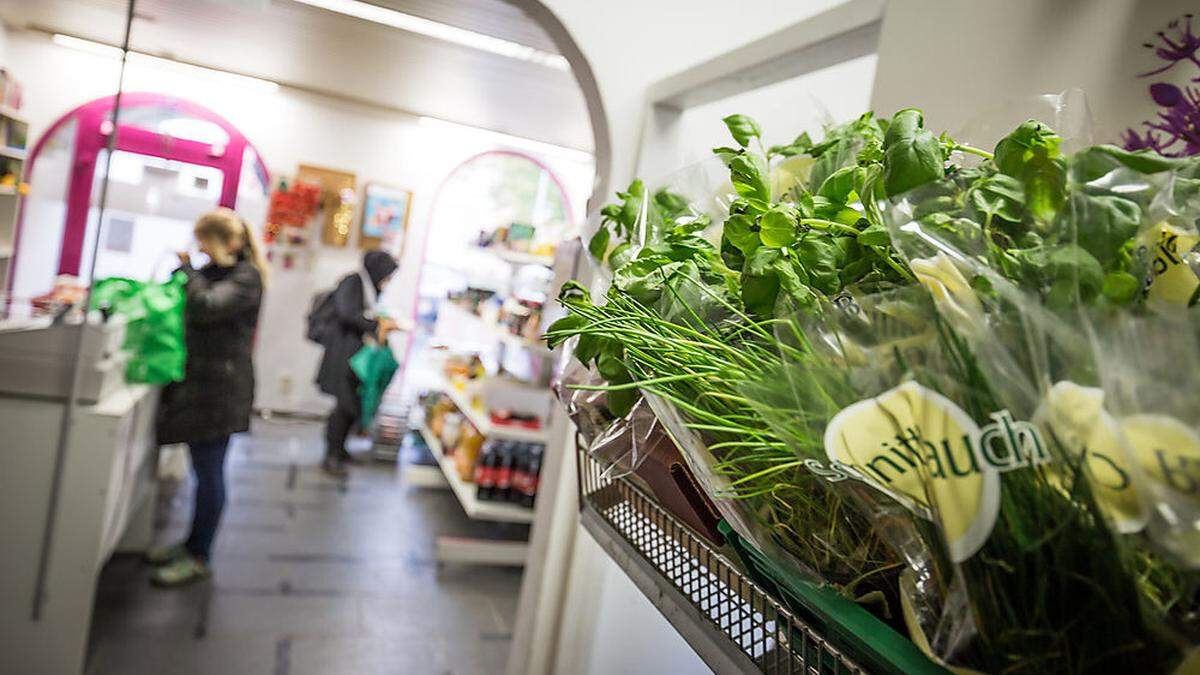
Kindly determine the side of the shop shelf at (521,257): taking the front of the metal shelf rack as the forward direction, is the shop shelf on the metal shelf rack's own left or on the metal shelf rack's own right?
on the metal shelf rack's own right

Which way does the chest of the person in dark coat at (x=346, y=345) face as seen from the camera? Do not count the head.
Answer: to the viewer's right

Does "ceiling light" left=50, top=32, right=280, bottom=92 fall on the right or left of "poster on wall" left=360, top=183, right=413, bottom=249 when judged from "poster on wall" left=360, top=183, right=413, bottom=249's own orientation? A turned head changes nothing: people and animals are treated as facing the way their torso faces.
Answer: on its right

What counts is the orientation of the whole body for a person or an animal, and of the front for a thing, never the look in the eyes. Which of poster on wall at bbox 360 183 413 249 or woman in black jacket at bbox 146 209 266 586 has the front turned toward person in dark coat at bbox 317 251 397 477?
the poster on wall

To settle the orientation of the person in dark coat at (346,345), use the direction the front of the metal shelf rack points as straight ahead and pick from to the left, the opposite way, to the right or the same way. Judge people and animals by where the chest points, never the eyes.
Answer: the opposite way

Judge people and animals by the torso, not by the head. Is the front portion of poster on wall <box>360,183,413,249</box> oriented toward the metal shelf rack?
yes

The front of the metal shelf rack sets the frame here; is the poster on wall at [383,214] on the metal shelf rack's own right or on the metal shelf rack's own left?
on the metal shelf rack's own right

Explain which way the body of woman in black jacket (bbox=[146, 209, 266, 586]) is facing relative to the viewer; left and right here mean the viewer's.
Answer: facing to the left of the viewer

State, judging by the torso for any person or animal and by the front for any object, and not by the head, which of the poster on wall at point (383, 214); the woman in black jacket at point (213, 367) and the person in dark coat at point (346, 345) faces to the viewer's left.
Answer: the woman in black jacket
